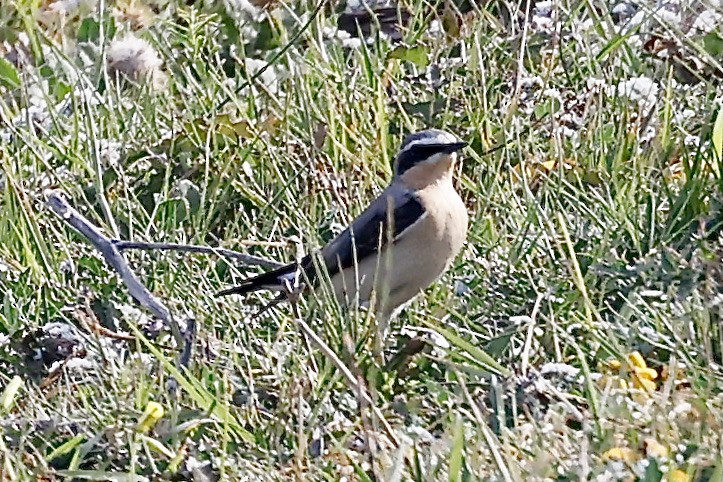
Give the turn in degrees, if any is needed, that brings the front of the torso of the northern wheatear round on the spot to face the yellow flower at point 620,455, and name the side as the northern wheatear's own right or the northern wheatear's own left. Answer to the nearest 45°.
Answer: approximately 90° to the northern wheatear's own right

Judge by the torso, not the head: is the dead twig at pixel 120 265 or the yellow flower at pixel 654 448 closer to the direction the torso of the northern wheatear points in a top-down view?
the yellow flower

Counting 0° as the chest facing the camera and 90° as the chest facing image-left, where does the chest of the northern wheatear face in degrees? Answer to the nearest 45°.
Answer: approximately 270°

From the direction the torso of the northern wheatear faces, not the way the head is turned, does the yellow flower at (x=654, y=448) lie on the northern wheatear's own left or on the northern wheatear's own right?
on the northern wheatear's own right

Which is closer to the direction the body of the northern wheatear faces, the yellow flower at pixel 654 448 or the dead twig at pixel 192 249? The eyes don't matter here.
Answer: the yellow flower

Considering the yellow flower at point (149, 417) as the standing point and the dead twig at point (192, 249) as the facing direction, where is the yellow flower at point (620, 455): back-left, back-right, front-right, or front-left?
back-right

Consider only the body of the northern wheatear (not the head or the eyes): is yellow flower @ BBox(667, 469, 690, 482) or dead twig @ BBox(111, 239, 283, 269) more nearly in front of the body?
the yellow flower

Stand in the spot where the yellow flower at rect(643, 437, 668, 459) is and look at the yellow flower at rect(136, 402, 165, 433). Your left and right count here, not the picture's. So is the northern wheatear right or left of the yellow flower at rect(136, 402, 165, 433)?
right

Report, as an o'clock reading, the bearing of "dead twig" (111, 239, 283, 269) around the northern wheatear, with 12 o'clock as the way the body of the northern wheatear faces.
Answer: The dead twig is roughly at 5 o'clock from the northern wheatear.

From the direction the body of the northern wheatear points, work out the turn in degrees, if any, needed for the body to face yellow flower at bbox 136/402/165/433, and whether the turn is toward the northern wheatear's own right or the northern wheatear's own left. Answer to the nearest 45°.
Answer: approximately 135° to the northern wheatear's own right
